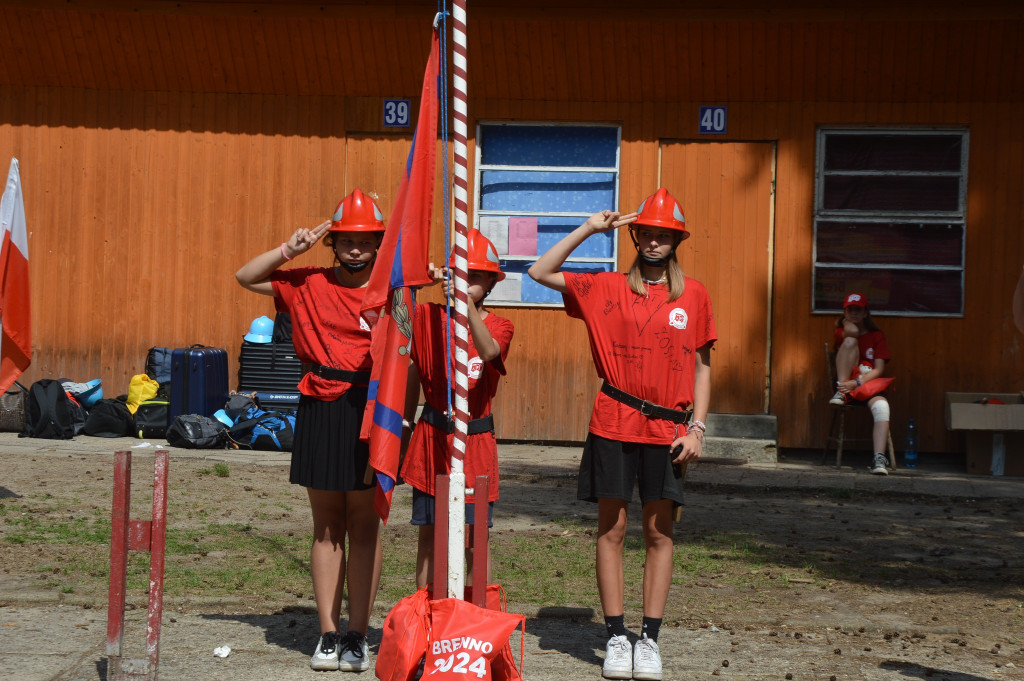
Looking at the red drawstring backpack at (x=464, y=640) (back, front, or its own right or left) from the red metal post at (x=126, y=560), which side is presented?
right

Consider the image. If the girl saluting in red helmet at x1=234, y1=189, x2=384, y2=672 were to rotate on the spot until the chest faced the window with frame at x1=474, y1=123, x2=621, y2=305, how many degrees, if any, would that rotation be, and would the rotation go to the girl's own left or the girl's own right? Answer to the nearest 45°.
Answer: approximately 180°

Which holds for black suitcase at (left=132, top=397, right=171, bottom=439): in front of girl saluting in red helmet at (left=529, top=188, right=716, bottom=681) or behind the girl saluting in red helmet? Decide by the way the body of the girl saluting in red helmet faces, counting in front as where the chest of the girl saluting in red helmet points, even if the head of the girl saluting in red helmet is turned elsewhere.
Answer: behind

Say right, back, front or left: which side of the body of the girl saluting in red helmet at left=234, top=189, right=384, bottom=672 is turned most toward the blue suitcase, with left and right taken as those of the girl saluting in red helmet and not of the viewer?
back

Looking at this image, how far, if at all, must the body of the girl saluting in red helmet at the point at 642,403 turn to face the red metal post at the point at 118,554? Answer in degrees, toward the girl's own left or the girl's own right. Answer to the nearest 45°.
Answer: approximately 90° to the girl's own right

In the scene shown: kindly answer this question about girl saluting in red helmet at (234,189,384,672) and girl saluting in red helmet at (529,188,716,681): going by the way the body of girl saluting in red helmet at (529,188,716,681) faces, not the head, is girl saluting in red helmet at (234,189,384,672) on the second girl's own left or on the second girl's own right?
on the second girl's own right
